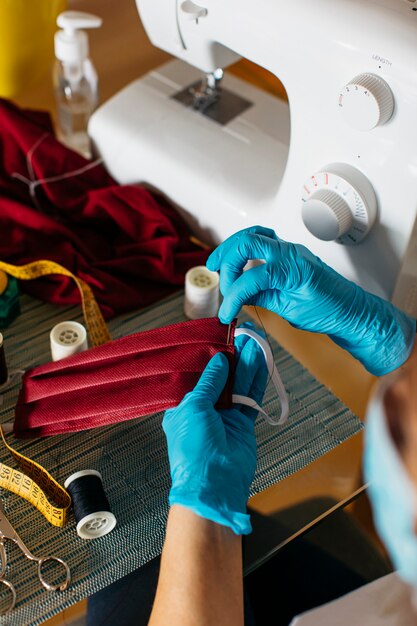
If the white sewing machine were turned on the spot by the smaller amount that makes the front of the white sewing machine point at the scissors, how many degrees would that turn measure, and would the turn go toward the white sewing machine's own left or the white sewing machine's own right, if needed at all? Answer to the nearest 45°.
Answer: approximately 45° to the white sewing machine's own left

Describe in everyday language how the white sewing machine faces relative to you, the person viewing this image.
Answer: facing the viewer and to the left of the viewer
